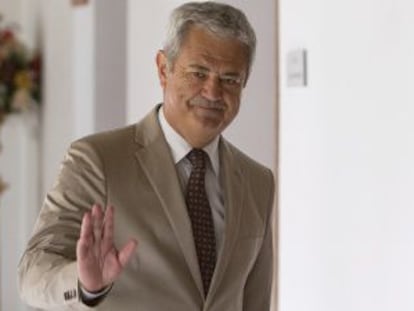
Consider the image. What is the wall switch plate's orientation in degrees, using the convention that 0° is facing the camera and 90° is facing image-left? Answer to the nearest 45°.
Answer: approximately 45°

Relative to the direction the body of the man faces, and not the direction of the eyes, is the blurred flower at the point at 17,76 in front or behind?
behind

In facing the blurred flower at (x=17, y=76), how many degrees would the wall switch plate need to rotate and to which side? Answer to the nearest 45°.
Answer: approximately 90° to its right

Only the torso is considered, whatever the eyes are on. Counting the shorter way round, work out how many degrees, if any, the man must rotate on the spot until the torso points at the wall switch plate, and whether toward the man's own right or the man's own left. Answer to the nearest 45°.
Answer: approximately 90° to the man's own left

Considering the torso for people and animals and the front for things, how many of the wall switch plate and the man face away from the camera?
0

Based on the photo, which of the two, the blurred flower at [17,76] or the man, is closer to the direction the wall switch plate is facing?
the man
